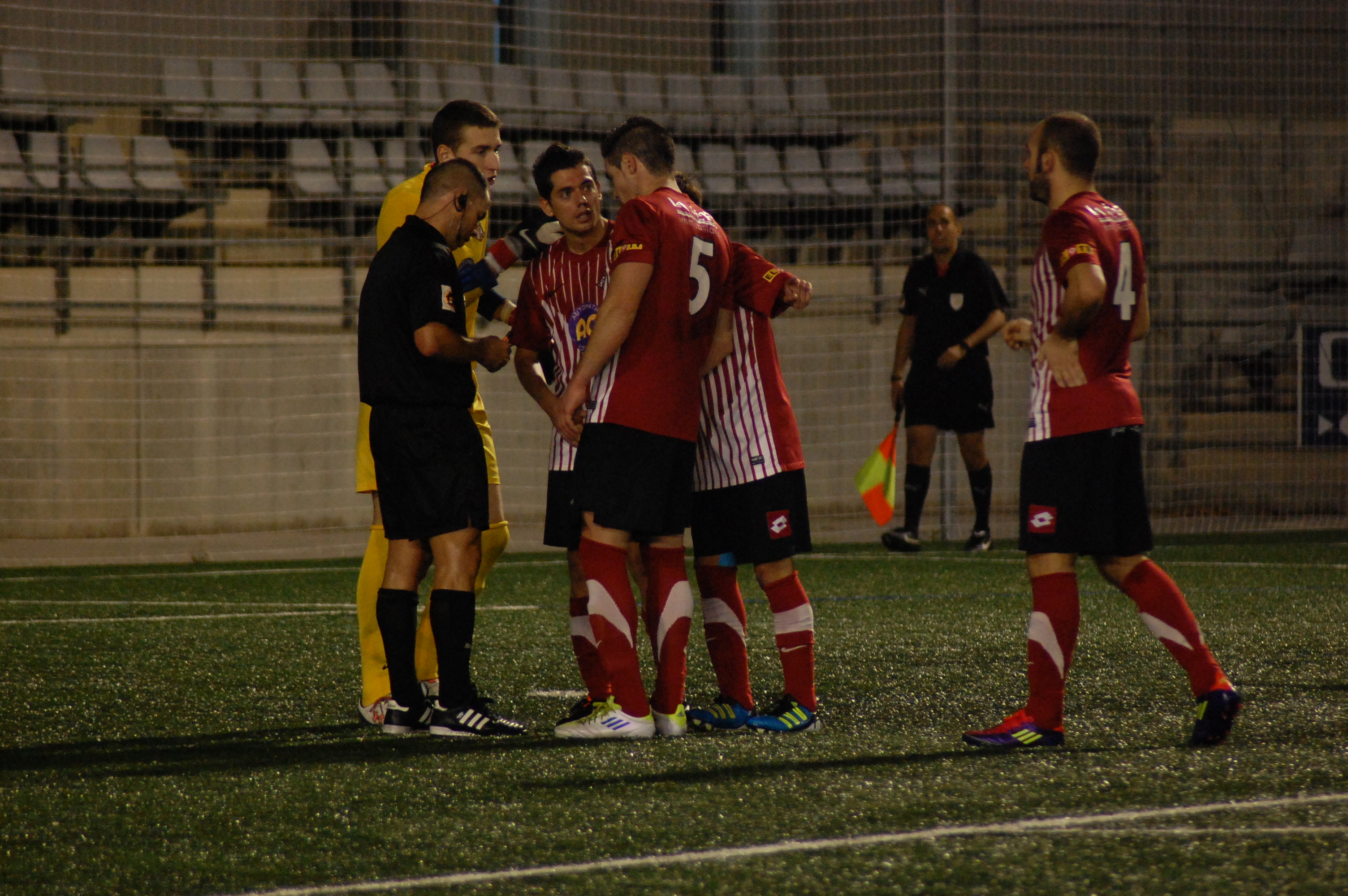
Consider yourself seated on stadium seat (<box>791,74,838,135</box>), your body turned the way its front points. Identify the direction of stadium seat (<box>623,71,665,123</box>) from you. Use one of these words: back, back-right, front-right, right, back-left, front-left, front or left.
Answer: back-right

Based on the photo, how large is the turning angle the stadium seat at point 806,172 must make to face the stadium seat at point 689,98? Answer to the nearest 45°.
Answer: approximately 135° to its right

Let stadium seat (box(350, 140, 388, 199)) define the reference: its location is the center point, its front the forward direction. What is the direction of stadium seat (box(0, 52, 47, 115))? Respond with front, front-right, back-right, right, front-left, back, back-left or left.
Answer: right

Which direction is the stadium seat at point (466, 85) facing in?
toward the camera

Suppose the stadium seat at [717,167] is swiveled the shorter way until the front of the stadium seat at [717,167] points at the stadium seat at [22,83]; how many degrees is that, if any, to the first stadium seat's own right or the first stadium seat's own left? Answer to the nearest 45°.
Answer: approximately 90° to the first stadium seat's own right

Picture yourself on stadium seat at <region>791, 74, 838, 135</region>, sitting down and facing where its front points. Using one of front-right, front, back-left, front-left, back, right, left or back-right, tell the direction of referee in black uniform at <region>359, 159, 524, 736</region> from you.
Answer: front-right

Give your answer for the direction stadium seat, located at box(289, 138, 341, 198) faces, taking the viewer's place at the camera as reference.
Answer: facing the viewer and to the right of the viewer

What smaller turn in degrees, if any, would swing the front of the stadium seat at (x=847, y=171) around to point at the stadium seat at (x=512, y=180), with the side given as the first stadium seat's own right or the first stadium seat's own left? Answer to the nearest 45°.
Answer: approximately 135° to the first stadium seat's own right

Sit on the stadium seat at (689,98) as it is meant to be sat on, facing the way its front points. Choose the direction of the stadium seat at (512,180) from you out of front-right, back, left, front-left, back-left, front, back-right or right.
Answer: front-right

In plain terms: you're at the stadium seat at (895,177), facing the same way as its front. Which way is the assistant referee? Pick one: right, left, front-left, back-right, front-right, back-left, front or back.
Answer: front-right

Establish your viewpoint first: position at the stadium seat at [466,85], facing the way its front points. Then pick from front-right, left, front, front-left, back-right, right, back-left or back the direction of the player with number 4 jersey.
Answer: front

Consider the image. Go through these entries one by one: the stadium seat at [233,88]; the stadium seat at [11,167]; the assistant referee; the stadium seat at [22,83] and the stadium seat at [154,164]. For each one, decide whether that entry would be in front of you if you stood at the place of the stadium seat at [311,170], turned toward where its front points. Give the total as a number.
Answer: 1

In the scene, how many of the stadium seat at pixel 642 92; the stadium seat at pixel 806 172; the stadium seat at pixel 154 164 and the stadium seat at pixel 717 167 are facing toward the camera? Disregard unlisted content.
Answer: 4

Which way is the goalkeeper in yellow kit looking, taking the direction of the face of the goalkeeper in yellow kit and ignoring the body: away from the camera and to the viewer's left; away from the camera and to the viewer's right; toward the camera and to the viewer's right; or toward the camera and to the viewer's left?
toward the camera and to the viewer's right

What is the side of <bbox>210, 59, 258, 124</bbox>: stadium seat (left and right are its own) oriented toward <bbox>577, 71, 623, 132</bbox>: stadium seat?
left
